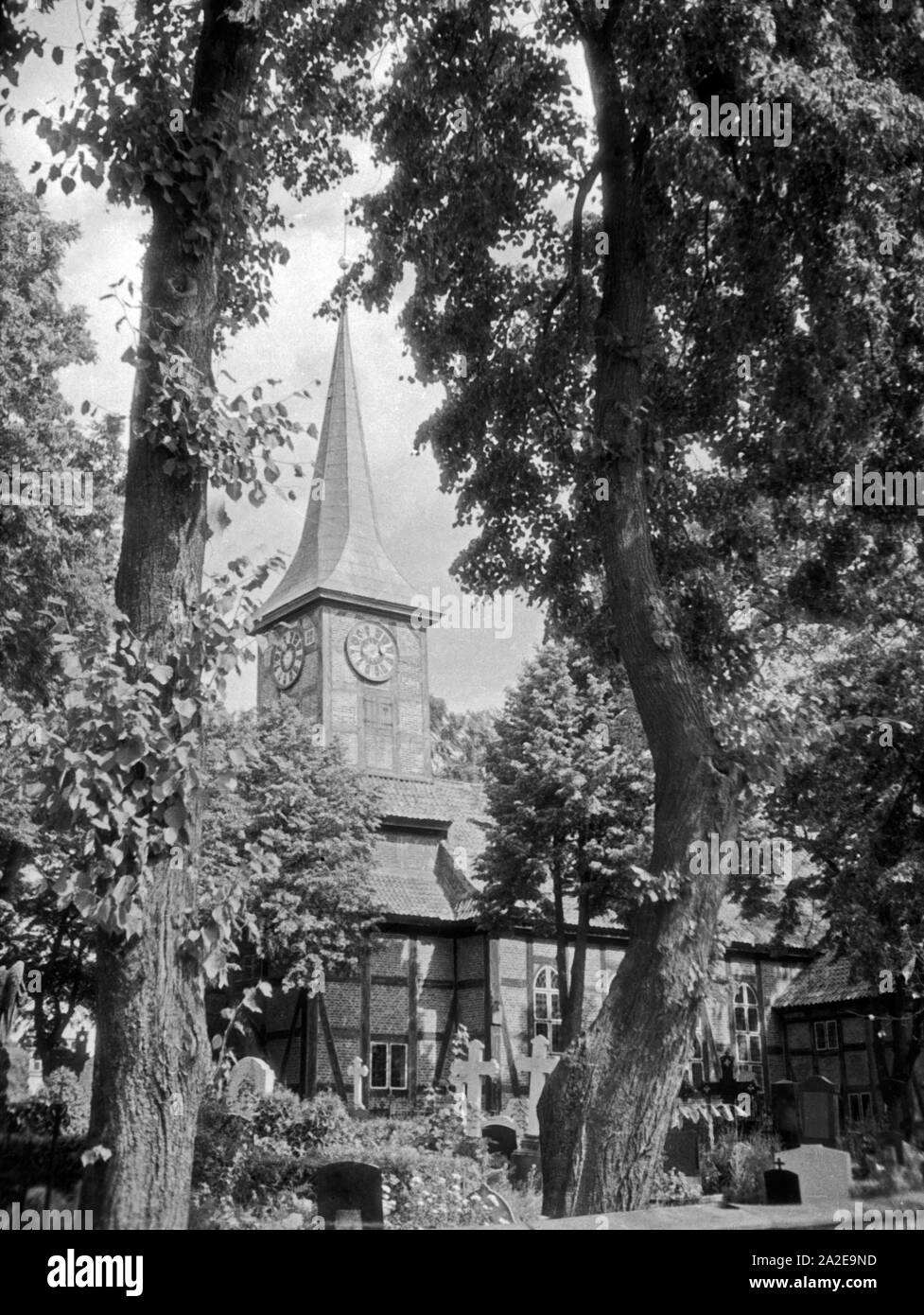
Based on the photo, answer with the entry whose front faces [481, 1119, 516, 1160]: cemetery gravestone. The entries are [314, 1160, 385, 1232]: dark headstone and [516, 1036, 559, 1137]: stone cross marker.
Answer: the stone cross marker

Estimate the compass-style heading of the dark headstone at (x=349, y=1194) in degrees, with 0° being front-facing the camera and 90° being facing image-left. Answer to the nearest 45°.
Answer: approximately 0°

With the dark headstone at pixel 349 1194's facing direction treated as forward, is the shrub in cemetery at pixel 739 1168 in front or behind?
behind

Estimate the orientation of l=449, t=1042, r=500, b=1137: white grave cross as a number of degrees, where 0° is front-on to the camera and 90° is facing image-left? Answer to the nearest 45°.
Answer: approximately 0°

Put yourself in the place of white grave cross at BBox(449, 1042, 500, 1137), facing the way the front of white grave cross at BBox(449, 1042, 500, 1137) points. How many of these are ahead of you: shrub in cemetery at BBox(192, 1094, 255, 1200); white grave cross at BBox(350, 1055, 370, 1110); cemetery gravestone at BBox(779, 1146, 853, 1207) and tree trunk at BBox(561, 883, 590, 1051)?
2

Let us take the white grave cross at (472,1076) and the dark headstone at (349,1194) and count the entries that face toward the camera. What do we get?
2

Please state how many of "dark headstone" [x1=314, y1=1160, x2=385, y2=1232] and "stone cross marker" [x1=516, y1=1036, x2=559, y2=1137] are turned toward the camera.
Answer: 2

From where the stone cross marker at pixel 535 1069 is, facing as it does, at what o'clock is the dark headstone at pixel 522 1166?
The dark headstone is roughly at 12 o'clock from the stone cross marker.
